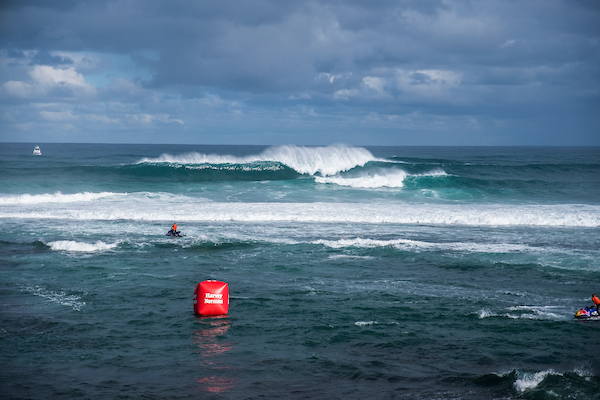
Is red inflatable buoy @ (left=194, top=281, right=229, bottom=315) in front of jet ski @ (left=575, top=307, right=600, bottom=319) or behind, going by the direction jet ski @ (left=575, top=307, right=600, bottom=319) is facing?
in front

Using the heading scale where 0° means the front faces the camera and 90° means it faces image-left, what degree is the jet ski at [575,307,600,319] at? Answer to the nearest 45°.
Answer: approximately 90°
